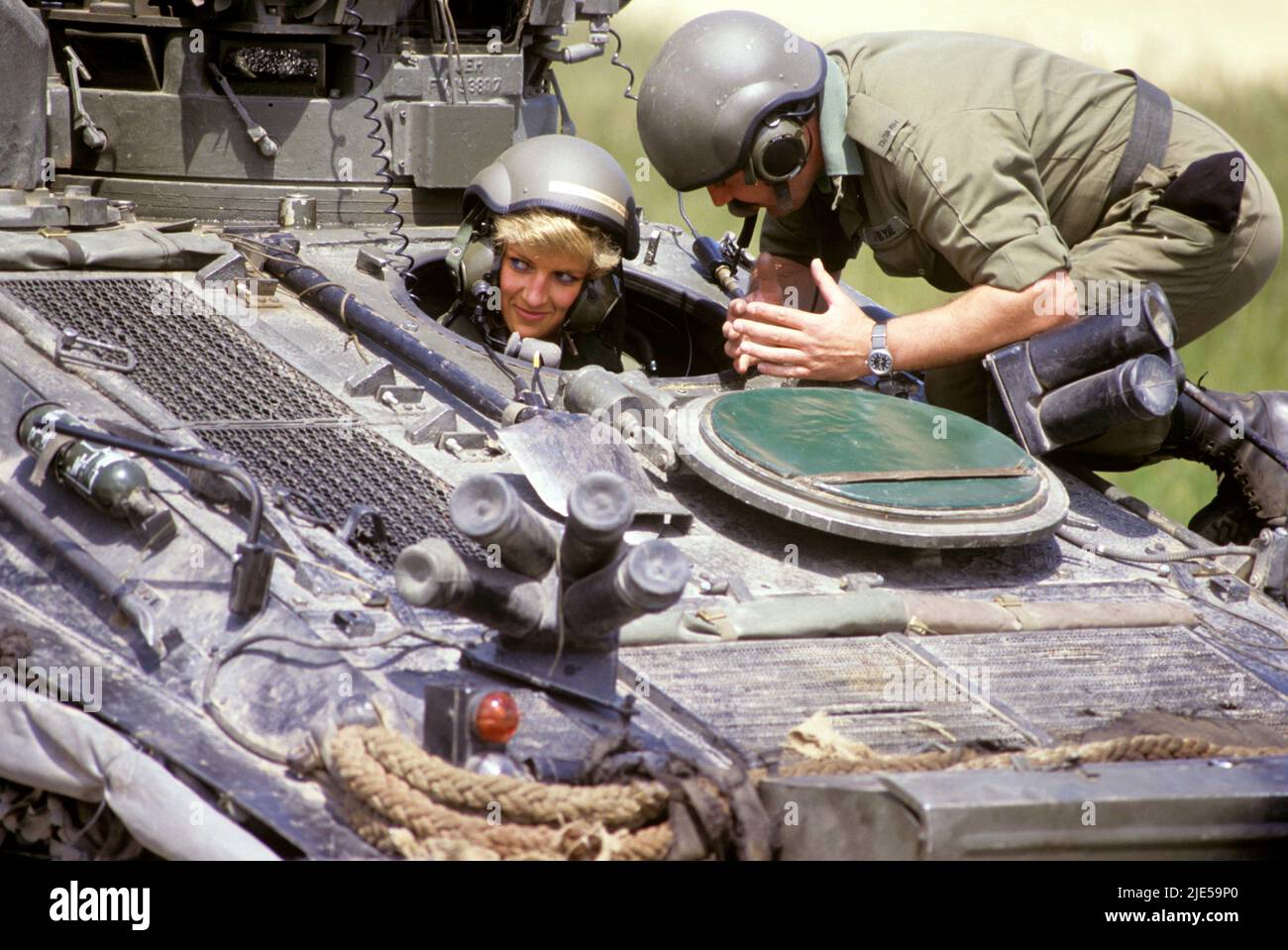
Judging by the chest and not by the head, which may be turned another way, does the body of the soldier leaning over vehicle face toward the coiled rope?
no

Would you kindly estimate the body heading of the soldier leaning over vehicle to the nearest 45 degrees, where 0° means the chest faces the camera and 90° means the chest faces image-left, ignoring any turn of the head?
approximately 90°

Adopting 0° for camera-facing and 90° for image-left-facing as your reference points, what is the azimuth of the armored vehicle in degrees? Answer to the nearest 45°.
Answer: approximately 315°
